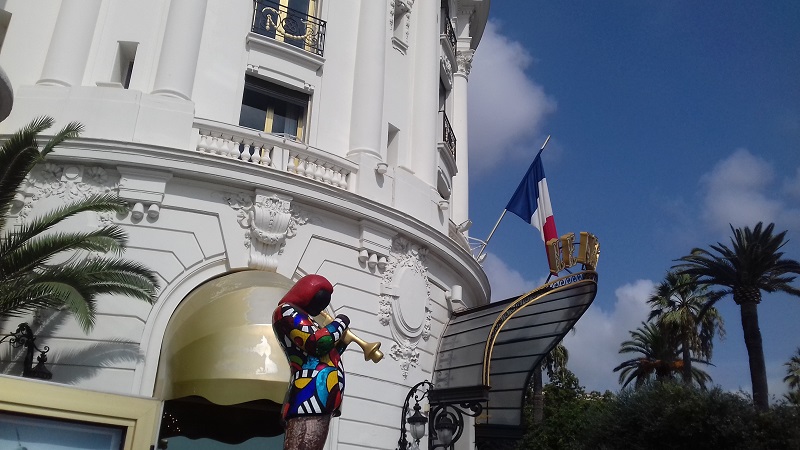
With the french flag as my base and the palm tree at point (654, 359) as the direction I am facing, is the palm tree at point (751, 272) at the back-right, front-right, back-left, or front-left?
front-right

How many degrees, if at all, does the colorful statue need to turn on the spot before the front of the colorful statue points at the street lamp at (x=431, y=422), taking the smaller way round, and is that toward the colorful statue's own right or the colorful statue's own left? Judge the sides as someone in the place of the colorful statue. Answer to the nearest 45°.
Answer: approximately 90° to the colorful statue's own left

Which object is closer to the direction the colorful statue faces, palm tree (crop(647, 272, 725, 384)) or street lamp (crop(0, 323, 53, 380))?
the palm tree

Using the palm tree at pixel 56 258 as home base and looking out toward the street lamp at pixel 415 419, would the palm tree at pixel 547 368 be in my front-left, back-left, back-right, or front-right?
front-left

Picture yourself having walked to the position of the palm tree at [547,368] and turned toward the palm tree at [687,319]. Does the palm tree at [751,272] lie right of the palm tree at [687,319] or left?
right

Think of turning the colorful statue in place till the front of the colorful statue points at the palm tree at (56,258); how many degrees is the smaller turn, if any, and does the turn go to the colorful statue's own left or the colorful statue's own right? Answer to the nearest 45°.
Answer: approximately 135° to the colorful statue's own left

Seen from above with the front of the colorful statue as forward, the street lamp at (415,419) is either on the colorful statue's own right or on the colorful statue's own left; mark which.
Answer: on the colorful statue's own left

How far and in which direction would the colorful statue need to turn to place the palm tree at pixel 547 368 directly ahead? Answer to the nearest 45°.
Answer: approximately 90° to its left

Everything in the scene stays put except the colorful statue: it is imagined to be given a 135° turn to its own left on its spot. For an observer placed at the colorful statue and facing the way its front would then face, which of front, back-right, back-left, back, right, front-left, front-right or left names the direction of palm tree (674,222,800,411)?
right

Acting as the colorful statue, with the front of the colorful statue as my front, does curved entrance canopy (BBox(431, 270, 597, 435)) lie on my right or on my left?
on my left

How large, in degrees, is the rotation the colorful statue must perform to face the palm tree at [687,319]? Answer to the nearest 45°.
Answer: approximately 45° to its left

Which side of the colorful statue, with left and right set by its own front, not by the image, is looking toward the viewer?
right

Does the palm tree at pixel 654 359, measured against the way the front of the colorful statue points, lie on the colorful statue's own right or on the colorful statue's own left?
on the colorful statue's own left

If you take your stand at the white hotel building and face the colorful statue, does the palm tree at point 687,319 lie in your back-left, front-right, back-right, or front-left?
back-left
